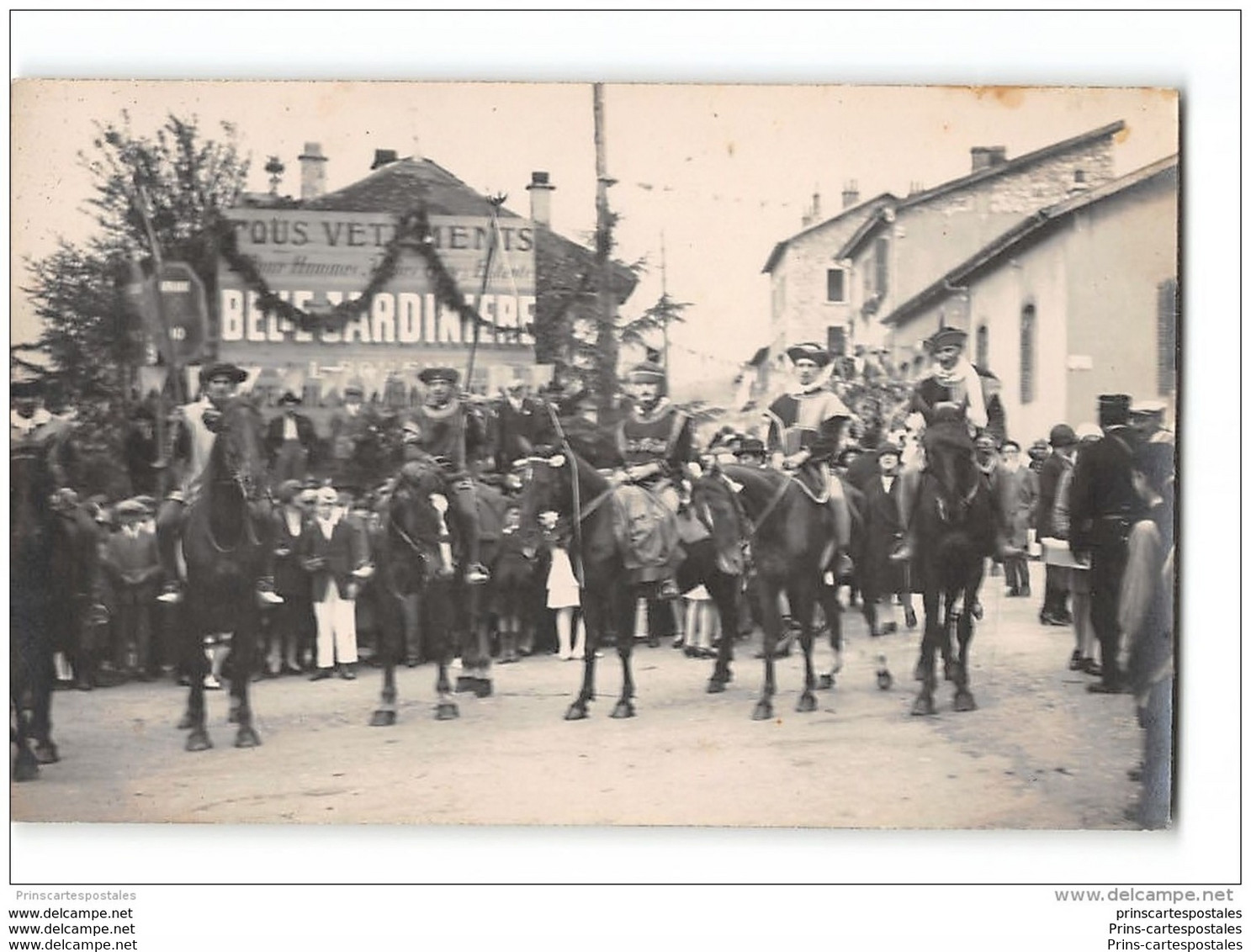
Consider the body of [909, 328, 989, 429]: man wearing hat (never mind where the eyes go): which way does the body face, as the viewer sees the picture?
toward the camera

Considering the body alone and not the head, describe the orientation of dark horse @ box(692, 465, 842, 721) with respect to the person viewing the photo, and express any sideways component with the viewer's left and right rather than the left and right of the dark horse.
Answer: facing the viewer and to the left of the viewer

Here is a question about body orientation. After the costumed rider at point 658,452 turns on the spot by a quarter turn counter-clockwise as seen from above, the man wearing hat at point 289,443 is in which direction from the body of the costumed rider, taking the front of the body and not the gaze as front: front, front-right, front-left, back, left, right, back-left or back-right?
back-right

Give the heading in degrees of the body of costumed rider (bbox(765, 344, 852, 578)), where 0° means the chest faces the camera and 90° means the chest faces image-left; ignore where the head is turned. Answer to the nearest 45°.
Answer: approximately 45°

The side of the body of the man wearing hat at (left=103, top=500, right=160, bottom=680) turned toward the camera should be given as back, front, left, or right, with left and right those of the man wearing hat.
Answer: front

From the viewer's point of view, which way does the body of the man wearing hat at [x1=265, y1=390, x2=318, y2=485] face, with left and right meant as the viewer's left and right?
facing the viewer
